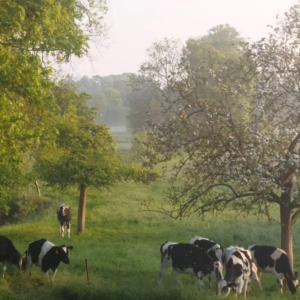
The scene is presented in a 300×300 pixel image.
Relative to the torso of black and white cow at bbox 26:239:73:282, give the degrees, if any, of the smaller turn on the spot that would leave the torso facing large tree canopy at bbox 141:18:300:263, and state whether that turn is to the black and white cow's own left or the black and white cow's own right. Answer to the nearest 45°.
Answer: approximately 45° to the black and white cow's own left

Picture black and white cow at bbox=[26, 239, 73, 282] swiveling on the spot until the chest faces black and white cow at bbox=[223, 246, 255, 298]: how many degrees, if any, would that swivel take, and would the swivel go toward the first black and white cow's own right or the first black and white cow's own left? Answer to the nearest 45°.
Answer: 0° — it already faces it

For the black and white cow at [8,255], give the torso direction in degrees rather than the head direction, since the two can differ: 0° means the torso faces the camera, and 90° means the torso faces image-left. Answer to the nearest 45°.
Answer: approximately 270°

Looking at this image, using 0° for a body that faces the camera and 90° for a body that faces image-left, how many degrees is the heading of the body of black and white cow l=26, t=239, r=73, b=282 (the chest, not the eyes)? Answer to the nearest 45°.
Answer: approximately 315°
